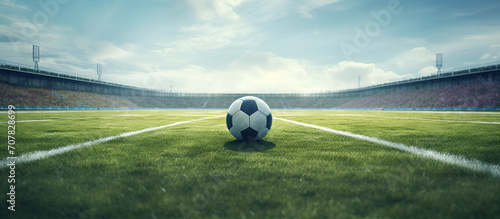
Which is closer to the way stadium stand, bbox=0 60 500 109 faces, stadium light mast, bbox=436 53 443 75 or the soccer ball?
the soccer ball

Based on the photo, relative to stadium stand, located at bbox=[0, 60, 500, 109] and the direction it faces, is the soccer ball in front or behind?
in front

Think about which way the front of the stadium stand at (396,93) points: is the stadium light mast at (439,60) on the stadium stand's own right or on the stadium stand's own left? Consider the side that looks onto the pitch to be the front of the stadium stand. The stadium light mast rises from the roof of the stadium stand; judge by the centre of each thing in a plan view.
on the stadium stand's own left

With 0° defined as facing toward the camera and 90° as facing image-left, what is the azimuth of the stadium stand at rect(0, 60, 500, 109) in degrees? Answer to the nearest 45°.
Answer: approximately 0°
